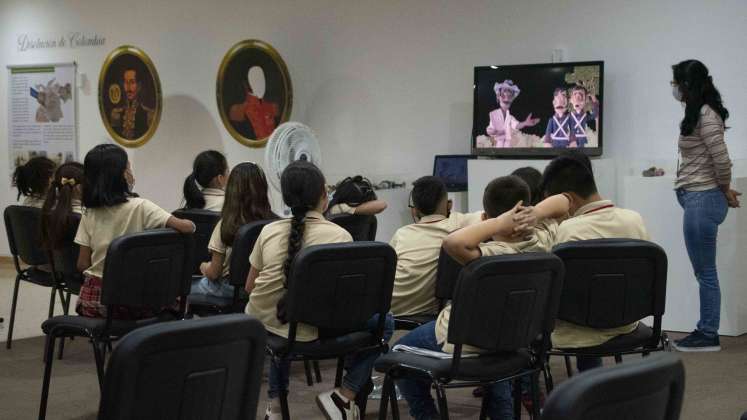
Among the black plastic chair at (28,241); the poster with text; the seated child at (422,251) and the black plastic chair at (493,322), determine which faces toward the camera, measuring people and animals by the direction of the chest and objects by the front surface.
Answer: the poster with text

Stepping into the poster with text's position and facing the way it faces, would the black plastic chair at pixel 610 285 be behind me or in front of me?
in front

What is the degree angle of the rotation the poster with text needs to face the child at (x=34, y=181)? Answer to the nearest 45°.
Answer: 0° — it already faces them

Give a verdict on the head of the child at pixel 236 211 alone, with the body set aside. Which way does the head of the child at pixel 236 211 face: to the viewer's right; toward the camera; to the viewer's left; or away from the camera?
away from the camera

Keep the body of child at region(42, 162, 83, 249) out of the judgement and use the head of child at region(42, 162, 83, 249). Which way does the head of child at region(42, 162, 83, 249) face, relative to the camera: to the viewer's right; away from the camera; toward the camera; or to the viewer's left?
away from the camera

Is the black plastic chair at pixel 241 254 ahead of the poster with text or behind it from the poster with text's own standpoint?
ahead

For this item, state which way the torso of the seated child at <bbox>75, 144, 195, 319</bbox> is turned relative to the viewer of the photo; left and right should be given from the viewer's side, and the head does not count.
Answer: facing away from the viewer and to the right of the viewer

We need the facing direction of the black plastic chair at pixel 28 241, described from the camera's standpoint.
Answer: facing away from the viewer and to the right of the viewer

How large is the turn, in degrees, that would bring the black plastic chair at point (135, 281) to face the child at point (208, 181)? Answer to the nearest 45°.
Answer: approximately 45° to its right

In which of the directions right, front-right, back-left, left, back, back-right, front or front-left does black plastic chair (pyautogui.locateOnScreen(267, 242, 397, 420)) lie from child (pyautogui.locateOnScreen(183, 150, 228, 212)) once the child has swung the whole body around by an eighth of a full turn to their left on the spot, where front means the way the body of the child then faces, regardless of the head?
back

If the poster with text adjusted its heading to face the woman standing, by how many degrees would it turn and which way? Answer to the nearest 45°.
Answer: approximately 45° to its left

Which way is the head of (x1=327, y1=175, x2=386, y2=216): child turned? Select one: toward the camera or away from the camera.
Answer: away from the camera

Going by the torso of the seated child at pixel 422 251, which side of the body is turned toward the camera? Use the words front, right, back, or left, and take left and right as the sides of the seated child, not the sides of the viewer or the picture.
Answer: back

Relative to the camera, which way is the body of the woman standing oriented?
to the viewer's left

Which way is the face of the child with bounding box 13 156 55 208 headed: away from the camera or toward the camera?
away from the camera

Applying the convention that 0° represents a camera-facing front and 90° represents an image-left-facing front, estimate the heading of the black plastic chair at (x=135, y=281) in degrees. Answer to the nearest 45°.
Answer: approximately 135°

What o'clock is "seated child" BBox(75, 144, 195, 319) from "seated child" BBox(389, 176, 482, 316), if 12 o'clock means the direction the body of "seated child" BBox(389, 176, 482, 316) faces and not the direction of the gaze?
"seated child" BBox(75, 144, 195, 319) is roughly at 9 o'clock from "seated child" BBox(389, 176, 482, 316).

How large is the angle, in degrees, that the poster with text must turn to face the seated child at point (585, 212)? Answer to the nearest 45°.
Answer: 0° — it already faces them
